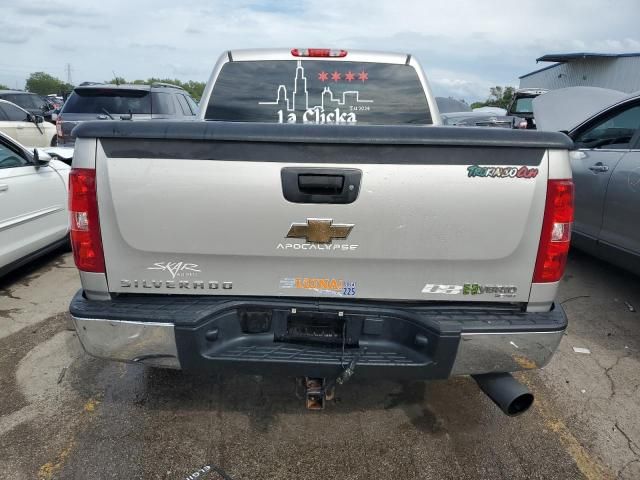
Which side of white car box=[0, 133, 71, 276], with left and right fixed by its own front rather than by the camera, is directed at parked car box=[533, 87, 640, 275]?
right

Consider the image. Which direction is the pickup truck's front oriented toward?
away from the camera

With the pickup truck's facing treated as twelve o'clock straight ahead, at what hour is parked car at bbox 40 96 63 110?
The parked car is roughly at 11 o'clock from the pickup truck.

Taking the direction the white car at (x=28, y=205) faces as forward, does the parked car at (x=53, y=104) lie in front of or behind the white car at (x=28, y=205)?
in front

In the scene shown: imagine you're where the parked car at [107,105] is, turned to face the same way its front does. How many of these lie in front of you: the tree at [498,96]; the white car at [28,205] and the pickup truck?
1

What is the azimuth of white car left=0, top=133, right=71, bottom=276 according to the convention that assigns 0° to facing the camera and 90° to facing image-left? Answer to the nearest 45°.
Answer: approximately 225°

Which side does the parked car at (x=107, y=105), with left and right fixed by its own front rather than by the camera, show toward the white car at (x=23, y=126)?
left

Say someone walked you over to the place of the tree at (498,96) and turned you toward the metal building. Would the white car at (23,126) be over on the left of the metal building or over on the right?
right

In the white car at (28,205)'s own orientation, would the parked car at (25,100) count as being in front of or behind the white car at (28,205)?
in front

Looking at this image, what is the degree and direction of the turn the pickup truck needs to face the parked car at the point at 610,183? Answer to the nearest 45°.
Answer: approximately 45° to its right

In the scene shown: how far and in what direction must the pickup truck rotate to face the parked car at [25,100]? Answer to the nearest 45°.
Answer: approximately 45° to its left
